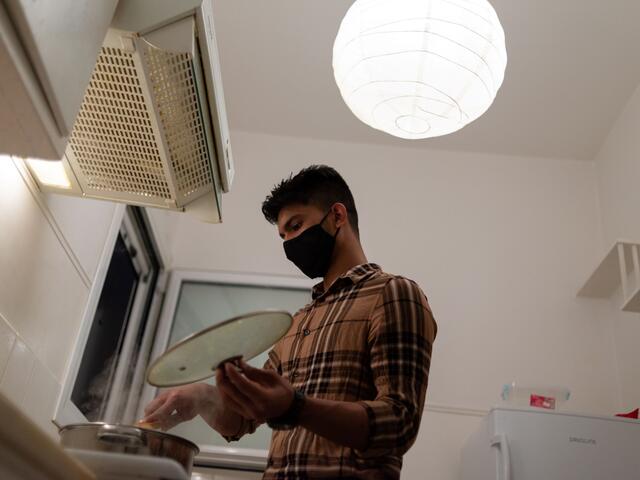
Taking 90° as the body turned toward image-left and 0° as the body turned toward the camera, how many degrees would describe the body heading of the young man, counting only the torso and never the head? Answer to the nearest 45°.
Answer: approximately 45°

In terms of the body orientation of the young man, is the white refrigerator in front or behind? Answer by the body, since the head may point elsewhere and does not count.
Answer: behind

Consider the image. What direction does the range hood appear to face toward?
to the viewer's right

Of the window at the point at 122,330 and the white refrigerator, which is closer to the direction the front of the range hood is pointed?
the white refrigerator

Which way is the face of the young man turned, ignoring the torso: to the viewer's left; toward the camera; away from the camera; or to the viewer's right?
to the viewer's left

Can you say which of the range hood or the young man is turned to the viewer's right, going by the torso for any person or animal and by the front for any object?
the range hood

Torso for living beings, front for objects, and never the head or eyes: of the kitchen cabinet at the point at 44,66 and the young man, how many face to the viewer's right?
1

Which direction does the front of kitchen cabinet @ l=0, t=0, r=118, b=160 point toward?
to the viewer's right

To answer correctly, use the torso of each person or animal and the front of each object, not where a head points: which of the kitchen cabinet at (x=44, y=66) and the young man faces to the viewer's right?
the kitchen cabinet

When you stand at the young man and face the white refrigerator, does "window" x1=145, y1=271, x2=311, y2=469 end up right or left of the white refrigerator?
left

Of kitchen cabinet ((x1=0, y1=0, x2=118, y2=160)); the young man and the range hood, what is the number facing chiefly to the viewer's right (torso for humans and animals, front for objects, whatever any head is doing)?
2
